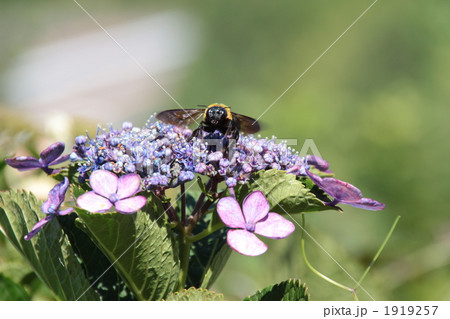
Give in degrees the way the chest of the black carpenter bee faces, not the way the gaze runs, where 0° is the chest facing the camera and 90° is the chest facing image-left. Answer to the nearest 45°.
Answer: approximately 0°

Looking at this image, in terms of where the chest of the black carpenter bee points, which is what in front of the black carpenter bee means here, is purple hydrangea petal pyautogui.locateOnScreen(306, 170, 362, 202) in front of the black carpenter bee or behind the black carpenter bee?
in front
